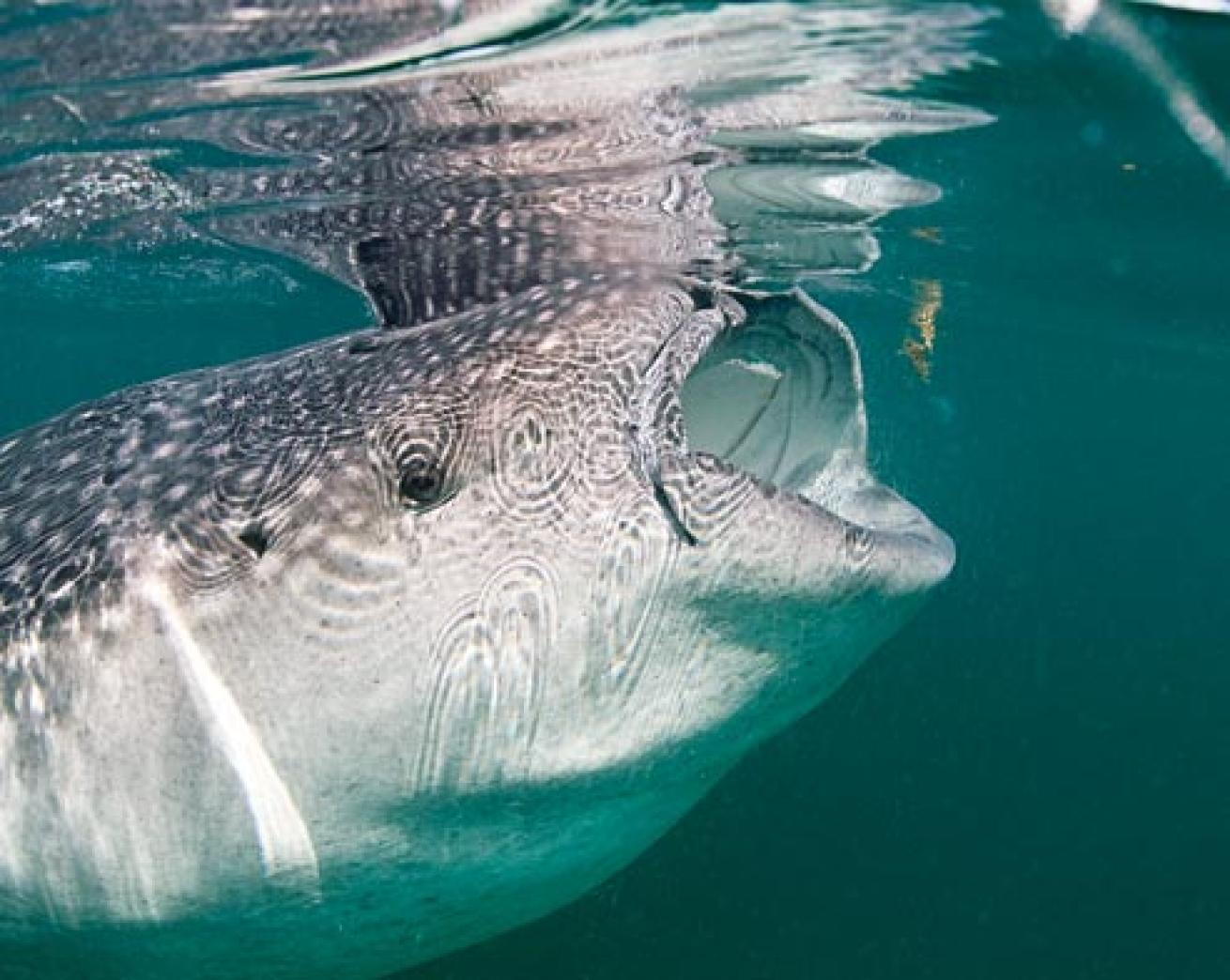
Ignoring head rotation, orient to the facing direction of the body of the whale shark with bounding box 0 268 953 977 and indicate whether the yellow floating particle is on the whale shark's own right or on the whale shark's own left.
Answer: on the whale shark's own left

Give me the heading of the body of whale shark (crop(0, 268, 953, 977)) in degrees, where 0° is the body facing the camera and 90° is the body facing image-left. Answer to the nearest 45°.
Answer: approximately 270°
